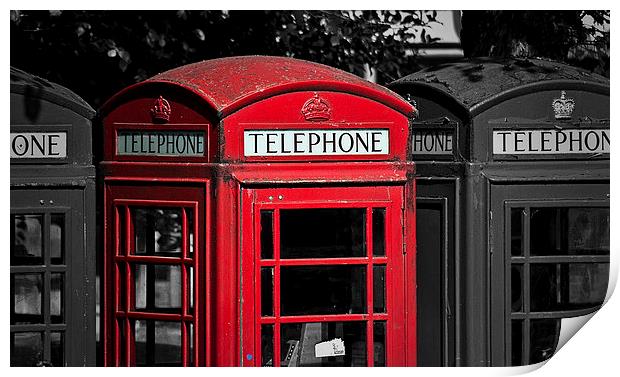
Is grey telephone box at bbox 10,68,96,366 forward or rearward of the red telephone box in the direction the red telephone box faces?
rearward

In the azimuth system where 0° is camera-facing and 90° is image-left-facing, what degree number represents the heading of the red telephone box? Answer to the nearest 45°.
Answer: approximately 315°
